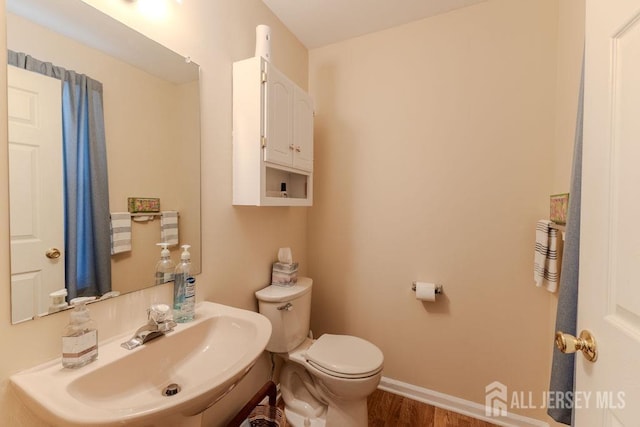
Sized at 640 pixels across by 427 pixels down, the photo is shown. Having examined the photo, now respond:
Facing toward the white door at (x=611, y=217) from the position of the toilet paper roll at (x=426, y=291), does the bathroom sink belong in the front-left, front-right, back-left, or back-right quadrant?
front-right

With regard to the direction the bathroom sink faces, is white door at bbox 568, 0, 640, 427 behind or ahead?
ahead

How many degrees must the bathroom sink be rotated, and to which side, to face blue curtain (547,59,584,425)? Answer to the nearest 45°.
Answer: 0° — it already faces it

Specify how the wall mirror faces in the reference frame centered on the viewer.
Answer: facing the viewer and to the right of the viewer

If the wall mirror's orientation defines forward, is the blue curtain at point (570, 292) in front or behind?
in front

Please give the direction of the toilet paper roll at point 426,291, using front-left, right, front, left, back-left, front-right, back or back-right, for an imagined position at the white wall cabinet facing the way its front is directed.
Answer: front-left

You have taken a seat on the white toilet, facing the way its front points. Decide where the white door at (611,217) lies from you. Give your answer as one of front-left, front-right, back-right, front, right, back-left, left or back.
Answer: front

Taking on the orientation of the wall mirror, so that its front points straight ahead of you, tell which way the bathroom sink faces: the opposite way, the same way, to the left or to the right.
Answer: the same way

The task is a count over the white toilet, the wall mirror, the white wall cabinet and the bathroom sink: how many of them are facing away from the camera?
0

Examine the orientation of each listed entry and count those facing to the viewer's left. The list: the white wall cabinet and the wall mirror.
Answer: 0

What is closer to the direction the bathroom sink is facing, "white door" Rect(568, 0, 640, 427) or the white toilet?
the white door

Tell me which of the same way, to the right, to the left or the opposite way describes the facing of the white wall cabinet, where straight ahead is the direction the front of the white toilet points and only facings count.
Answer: the same way

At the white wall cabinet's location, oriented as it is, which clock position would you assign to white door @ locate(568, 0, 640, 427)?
The white door is roughly at 12 o'clock from the white wall cabinet.

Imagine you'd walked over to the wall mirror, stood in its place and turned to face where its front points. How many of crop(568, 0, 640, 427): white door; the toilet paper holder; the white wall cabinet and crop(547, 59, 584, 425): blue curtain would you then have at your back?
0

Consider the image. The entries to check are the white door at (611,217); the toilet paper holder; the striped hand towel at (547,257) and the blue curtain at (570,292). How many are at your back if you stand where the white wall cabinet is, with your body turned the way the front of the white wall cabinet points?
0

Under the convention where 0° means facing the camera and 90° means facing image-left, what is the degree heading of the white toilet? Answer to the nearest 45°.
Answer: approximately 315°

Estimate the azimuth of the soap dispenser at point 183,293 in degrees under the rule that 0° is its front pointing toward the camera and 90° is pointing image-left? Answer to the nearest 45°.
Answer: approximately 315°

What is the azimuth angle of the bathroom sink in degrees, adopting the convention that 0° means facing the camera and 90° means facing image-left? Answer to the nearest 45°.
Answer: approximately 315°

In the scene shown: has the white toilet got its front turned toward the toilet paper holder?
no

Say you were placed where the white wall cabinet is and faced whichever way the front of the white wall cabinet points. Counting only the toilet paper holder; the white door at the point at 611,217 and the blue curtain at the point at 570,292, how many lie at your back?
0
